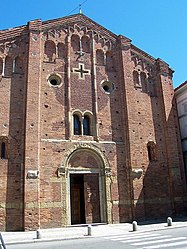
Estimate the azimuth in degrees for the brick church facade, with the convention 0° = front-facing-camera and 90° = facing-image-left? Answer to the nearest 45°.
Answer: approximately 0°
